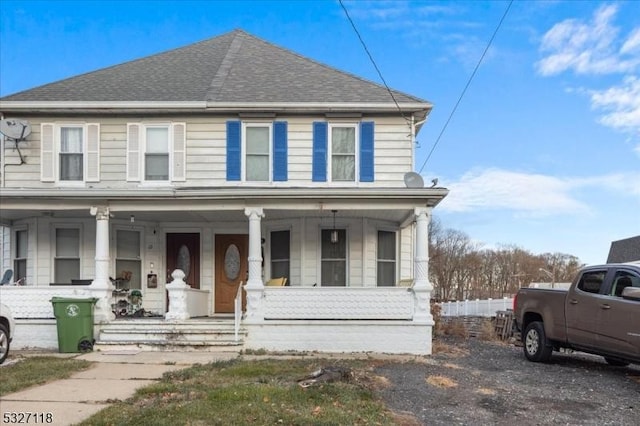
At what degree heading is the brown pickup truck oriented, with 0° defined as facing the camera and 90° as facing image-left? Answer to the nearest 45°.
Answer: approximately 315°

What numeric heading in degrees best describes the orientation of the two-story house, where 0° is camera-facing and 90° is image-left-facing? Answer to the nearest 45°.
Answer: approximately 0°

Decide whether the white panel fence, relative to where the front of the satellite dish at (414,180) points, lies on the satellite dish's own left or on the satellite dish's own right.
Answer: on the satellite dish's own left

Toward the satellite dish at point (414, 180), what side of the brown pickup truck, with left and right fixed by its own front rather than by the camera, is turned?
back

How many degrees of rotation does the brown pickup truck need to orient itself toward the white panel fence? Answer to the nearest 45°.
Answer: approximately 135° to its left
